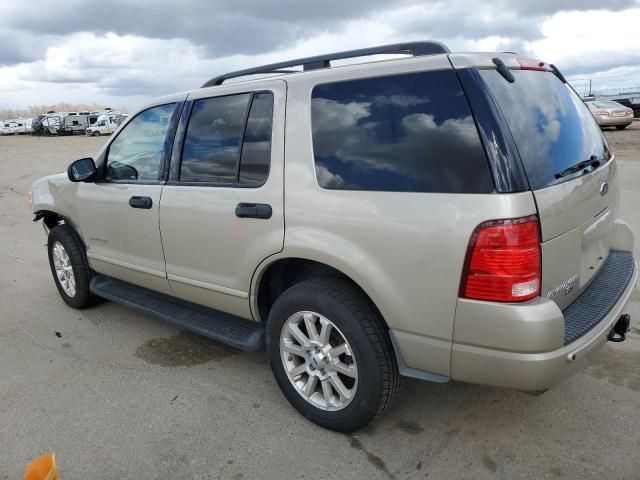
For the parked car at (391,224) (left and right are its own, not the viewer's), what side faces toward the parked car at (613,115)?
right

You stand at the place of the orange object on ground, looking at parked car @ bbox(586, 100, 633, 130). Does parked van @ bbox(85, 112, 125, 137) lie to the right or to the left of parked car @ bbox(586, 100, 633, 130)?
left

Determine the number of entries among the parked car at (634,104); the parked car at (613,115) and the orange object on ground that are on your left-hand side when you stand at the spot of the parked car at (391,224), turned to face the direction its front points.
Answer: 1

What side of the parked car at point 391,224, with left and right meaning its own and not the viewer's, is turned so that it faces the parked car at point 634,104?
right

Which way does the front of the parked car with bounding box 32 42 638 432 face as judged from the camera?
facing away from the viewer and to the left of the viewer

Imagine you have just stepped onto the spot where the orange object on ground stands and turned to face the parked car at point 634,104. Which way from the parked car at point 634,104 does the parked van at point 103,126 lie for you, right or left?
left

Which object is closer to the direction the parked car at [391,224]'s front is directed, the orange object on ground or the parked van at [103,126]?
the parked van

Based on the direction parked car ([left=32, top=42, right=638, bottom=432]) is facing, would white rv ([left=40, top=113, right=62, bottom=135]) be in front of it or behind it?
in front

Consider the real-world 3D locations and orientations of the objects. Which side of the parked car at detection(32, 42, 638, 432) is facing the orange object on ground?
left
